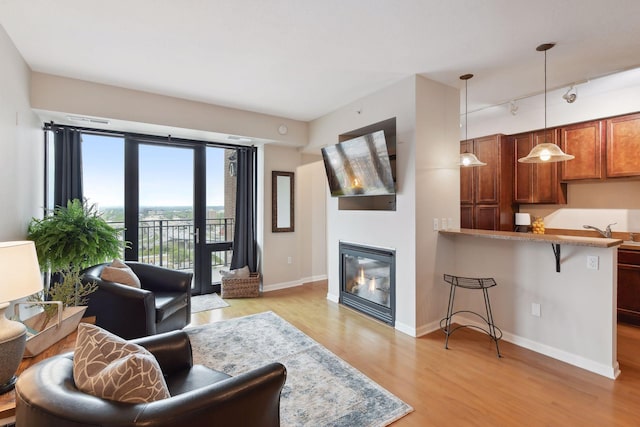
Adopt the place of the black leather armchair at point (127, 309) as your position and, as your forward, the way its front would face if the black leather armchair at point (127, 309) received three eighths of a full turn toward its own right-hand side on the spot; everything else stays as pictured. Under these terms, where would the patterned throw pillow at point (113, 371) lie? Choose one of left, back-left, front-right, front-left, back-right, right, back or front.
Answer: left

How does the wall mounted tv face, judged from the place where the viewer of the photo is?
facing the viewer and to the left of the viewer

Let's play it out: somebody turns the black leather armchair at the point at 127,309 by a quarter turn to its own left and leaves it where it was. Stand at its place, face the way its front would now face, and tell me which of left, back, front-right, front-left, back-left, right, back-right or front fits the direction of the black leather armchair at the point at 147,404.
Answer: back-right

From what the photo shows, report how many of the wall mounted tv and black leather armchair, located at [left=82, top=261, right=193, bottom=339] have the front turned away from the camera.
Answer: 0

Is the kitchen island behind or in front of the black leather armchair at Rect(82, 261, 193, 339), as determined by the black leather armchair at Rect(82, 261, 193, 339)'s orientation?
in front

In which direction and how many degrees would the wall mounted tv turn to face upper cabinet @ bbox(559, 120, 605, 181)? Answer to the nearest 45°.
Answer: approximately 135° to its left

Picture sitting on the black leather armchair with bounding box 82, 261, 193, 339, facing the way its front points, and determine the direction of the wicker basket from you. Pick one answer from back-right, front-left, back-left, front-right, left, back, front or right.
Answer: left

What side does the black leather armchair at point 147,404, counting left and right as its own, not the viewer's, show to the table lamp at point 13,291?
left

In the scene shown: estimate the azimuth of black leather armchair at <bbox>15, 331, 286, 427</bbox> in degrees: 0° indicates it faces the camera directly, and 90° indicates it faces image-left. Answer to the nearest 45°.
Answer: approximately 225°

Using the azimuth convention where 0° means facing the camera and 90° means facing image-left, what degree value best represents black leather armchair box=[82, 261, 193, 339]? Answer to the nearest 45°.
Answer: approximately 315°

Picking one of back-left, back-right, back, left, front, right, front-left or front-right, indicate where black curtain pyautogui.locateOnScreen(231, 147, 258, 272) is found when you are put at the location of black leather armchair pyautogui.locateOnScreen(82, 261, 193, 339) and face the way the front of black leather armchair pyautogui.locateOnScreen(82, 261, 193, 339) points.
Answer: left

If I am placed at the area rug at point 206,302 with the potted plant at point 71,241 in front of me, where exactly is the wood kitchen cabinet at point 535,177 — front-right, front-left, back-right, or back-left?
back-left

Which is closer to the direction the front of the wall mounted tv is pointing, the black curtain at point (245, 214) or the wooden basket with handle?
the wooden basket with handle

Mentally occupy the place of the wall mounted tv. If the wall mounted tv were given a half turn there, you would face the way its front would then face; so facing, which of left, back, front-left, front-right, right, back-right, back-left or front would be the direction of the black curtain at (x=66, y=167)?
back-left

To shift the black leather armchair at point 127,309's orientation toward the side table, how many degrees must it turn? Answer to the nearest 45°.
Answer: approximately 45° to its right

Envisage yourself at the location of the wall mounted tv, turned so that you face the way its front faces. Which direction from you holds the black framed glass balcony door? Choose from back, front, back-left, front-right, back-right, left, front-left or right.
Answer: front-right

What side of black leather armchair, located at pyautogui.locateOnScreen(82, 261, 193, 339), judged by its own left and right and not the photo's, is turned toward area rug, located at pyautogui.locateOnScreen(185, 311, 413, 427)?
front

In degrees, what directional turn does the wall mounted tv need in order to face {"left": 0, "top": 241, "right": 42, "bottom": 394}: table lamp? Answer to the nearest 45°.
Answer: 0° — it already faces it

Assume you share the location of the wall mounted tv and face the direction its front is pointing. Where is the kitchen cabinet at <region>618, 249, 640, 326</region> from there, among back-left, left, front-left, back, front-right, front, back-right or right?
back-left
